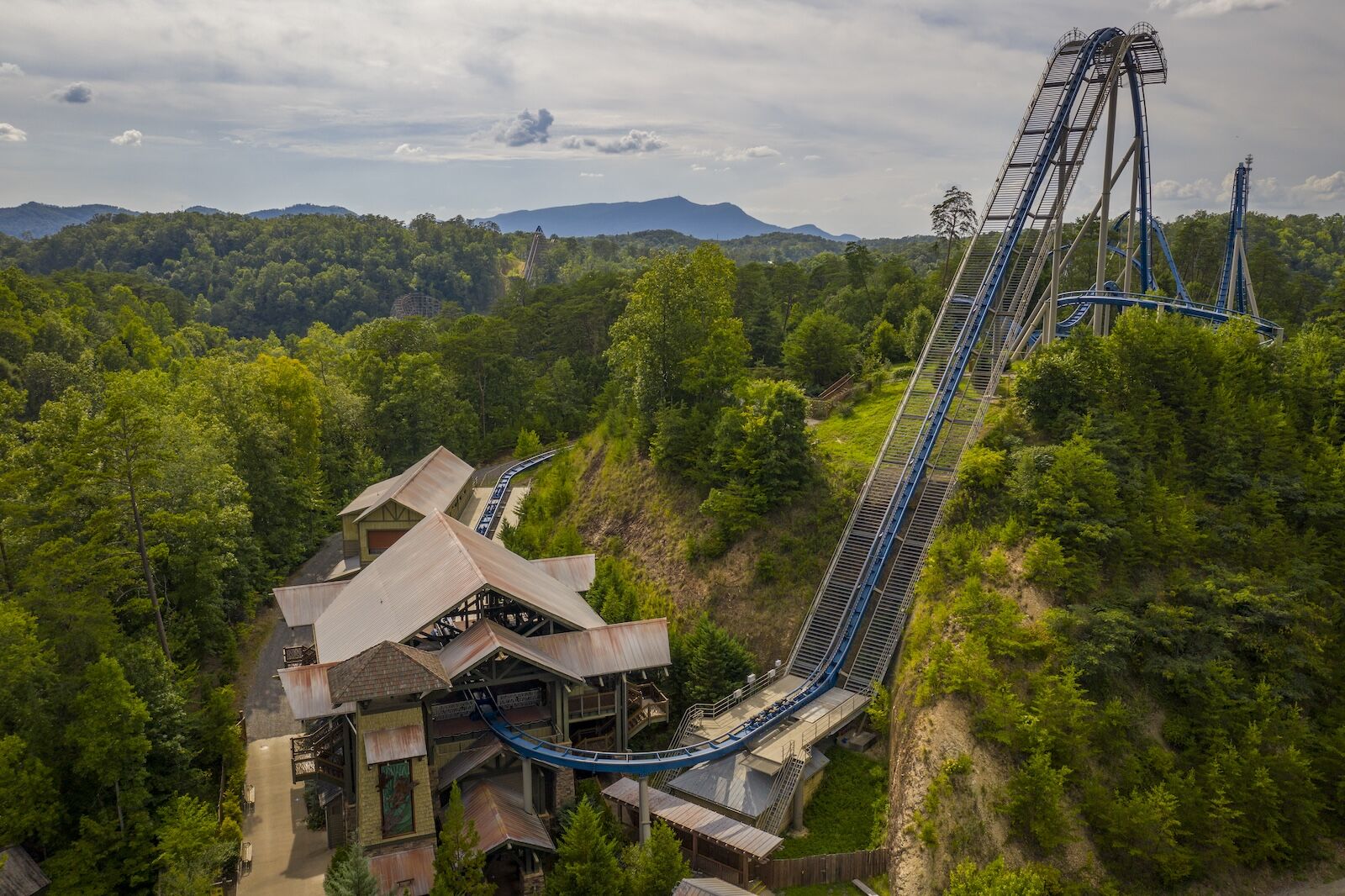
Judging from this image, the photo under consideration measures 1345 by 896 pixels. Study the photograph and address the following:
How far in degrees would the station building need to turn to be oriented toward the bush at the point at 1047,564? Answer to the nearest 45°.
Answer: approximately 90° to its left

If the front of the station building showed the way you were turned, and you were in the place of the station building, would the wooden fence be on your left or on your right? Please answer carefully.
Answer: on your left

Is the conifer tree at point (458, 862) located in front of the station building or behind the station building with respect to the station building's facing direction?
in front

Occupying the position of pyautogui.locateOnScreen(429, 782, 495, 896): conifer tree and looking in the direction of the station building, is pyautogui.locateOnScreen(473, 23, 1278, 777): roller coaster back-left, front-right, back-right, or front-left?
front-right

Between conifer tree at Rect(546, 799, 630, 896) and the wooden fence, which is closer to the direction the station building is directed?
the conifer tree

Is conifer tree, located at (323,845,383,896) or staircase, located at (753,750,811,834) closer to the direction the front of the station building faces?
the conifer tree

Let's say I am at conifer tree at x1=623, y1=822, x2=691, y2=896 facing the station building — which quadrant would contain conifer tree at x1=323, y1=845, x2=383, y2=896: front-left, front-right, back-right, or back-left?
front-left

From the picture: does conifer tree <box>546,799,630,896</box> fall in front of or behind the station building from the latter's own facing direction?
in front

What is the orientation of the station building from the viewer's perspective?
toward the camera
